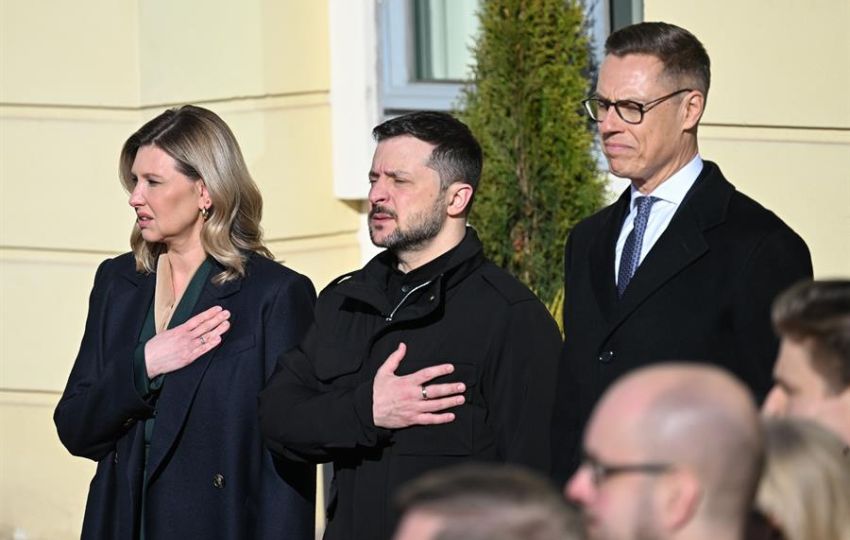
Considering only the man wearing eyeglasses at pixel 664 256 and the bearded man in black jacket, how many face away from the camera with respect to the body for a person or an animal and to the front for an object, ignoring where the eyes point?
0

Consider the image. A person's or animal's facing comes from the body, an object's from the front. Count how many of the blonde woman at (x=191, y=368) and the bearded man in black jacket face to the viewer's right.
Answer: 0

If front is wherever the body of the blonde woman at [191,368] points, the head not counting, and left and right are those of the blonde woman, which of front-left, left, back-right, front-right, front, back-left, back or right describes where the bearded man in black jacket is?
left

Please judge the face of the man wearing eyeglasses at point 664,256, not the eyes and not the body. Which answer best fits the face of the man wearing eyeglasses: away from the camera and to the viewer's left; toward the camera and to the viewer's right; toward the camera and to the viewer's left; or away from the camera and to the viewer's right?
toward the camera and to the viewer's left

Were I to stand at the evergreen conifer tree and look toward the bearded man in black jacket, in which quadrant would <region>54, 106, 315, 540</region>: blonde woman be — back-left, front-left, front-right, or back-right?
front-right

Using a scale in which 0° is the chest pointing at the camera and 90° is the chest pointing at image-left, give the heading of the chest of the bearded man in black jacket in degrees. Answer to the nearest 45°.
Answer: approximately 45°

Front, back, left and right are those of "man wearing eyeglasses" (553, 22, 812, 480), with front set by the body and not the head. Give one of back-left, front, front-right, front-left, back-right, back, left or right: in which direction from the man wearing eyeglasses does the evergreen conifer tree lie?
back-right

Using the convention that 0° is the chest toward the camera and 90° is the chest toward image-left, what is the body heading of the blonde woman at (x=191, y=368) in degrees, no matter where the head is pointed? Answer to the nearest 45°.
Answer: approximately 45°

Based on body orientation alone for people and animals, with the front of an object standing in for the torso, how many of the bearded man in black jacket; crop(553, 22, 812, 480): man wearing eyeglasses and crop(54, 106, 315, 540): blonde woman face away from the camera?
0

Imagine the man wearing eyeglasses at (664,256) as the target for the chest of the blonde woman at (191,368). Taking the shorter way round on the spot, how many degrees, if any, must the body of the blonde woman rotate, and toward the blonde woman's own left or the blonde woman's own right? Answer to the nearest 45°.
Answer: approximately 90° to the blonde woman's own left

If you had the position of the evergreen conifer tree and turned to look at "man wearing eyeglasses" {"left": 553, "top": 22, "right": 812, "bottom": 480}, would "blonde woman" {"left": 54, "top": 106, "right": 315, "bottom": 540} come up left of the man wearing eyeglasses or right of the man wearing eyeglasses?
right

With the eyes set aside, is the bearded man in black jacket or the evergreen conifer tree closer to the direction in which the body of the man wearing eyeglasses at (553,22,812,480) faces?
the bearded man in black jacket

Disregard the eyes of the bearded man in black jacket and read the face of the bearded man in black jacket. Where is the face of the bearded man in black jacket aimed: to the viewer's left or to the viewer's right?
to the viewer's left
